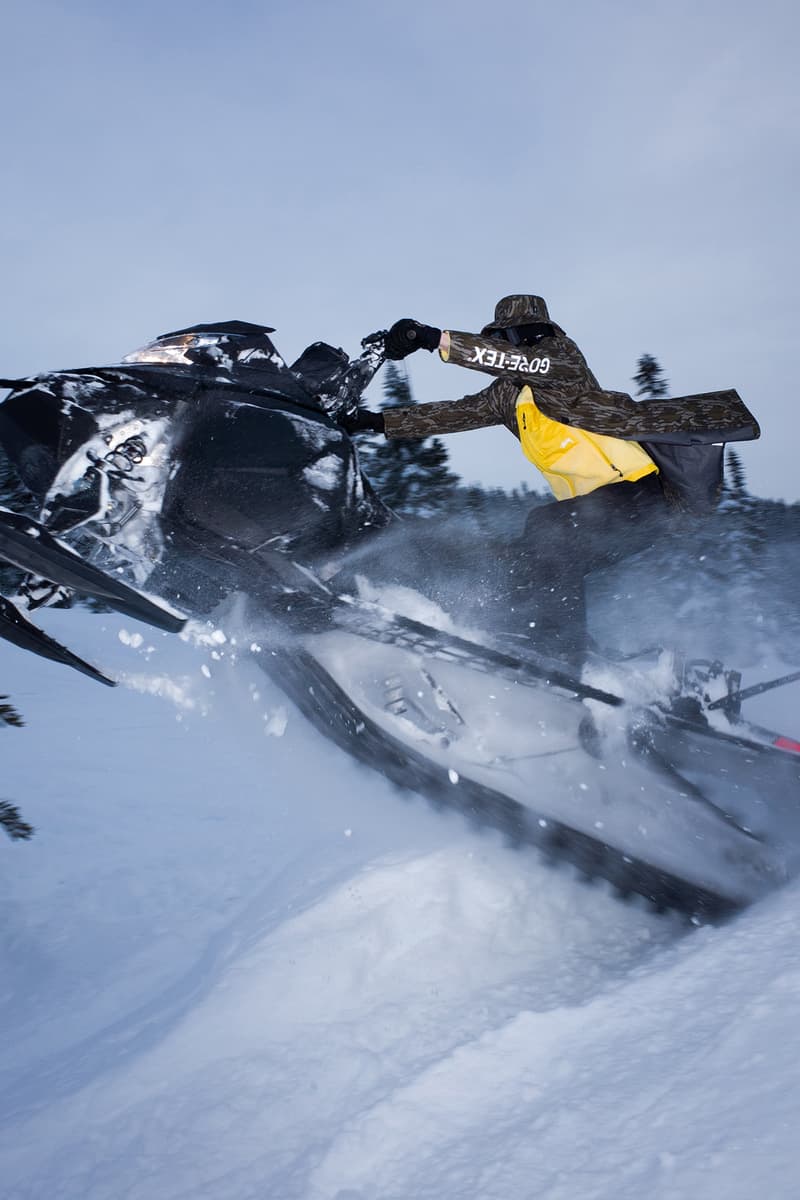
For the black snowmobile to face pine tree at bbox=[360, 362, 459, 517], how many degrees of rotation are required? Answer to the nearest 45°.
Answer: approximately 90° to its right

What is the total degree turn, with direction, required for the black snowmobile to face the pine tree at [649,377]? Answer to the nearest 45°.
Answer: approximately 90° to its right

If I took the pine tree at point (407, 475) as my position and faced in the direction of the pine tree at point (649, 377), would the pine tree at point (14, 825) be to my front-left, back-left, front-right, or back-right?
back-right

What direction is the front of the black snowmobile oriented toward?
to the viewer's left
